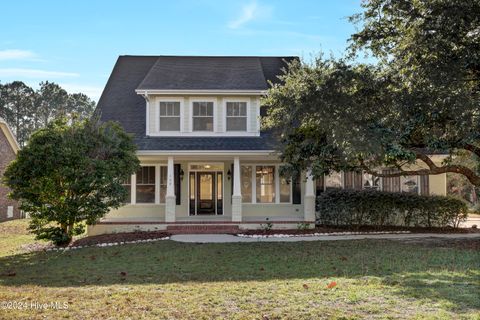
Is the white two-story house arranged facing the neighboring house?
no

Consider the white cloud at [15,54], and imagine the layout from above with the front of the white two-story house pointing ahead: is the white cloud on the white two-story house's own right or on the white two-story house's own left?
on the white two-story house's own right

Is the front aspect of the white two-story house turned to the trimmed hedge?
no

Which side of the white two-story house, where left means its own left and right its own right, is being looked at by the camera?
front

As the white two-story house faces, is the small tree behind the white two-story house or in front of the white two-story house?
in front

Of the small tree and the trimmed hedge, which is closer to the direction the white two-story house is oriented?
the small tree
